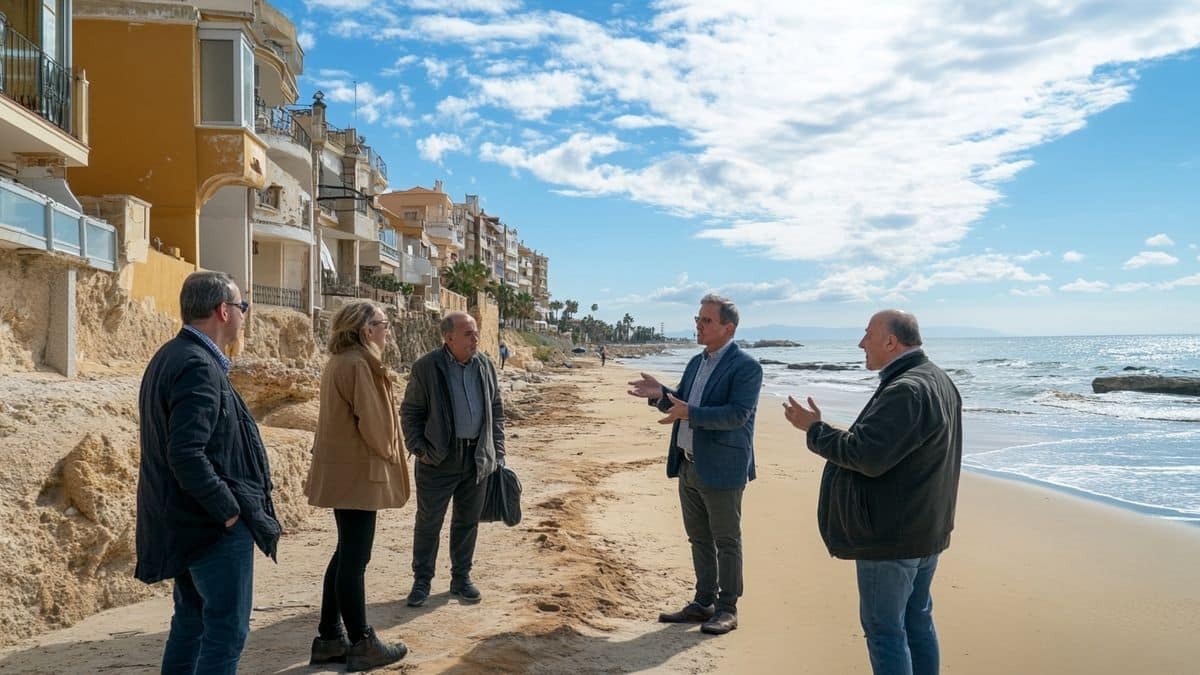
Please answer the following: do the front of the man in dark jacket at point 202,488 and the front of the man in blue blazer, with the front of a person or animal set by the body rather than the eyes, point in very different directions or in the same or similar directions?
very different directions

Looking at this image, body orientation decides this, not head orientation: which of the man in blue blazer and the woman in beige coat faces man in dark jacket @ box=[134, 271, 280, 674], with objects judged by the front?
the man in blue blazer

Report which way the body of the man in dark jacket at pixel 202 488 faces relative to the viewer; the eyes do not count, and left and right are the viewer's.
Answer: facing to the right of the viewer

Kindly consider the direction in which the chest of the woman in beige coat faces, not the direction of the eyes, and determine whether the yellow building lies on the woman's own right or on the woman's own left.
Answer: on the woman's own left

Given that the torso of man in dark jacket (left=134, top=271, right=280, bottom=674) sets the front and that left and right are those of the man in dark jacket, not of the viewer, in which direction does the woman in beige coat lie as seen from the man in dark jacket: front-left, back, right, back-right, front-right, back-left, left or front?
front-left

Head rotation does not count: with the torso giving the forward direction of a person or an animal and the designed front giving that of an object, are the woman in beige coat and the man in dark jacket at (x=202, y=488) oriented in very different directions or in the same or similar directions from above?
same or similar directions

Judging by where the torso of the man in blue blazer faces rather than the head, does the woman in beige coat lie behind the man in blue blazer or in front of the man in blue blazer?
in front

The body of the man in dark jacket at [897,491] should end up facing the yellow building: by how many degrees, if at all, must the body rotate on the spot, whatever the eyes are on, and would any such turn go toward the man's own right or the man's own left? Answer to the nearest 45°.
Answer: approximately 45° to the man's own right

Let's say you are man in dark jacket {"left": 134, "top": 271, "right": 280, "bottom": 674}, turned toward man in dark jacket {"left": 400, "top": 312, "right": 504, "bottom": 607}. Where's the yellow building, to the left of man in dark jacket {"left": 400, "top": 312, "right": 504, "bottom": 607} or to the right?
left

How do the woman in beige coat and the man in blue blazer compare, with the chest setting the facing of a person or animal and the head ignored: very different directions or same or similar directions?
very different directions

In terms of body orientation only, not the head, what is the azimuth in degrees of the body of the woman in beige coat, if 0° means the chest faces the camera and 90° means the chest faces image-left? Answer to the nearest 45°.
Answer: approximately 270°

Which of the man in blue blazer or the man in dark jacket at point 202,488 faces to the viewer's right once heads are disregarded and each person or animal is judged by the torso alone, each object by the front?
the man in dark jacket

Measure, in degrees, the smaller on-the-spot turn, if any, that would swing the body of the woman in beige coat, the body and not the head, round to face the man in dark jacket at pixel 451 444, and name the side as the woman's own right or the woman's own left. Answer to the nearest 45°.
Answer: approximately 45° to the woman's own left

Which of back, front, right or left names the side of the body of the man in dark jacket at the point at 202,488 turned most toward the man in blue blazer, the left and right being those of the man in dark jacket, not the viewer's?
front

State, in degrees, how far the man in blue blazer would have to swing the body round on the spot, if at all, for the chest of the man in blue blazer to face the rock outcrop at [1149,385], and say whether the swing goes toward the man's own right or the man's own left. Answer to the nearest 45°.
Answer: approximately 180°

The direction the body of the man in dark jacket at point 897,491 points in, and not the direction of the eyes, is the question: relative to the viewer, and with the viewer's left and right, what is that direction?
facing to the left of the viewer

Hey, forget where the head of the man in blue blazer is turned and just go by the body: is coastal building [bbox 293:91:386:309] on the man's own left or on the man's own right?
on the man's own right
